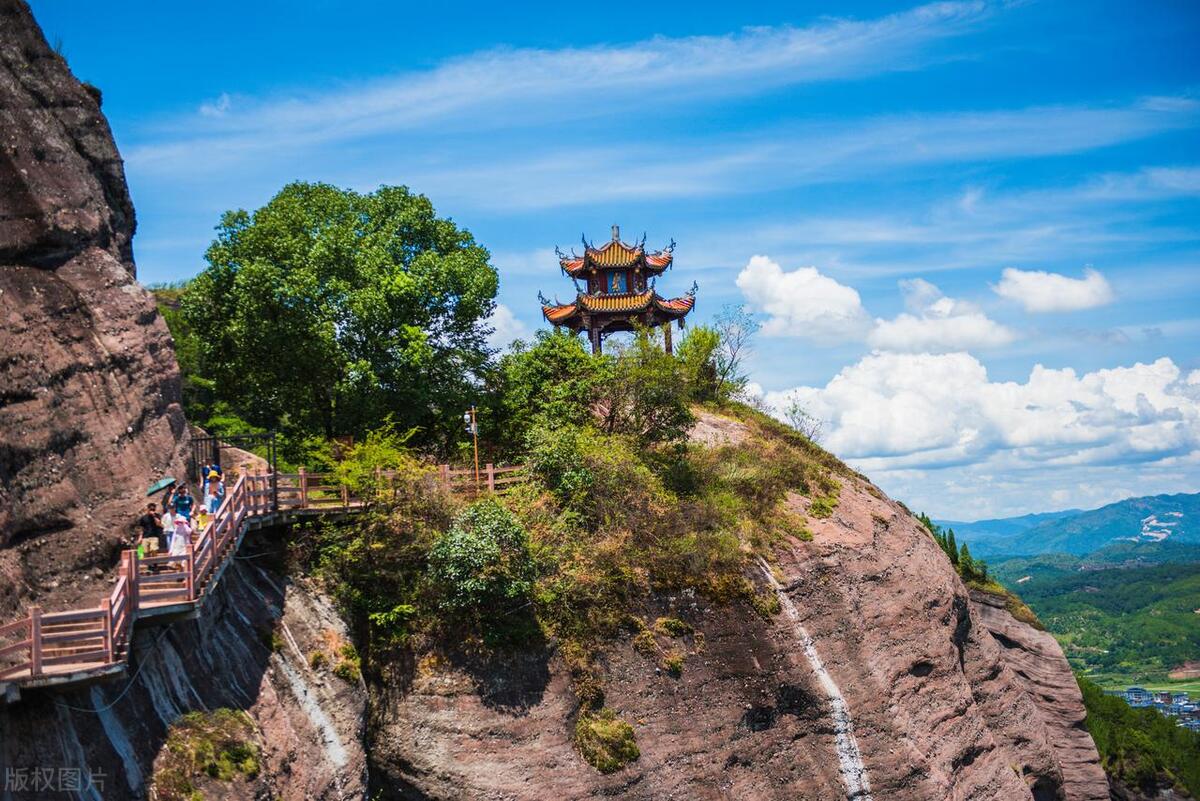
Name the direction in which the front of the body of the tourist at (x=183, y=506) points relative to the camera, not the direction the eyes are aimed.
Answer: toward the camera

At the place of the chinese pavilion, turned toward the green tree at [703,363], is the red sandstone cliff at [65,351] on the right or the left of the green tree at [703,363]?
right

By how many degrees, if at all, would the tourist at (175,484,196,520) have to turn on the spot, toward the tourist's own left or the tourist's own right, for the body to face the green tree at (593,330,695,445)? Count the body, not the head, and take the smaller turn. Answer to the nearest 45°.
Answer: approximately 135° to the tourist's own left

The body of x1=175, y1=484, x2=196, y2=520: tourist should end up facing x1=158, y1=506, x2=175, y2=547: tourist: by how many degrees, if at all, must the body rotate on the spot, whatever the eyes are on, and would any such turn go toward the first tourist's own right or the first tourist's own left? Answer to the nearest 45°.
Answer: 0° — they already face them

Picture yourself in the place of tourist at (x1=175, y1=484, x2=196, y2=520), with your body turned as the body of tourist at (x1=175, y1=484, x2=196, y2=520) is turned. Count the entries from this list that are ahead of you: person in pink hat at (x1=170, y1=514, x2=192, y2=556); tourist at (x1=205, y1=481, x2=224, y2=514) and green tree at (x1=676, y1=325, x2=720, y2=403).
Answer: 1

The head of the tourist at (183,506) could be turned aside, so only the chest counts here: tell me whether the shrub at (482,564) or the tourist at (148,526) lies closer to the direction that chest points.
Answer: the tourist

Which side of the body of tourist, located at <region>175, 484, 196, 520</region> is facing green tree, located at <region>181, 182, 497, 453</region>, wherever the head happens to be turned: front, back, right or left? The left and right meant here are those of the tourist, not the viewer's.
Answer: back
